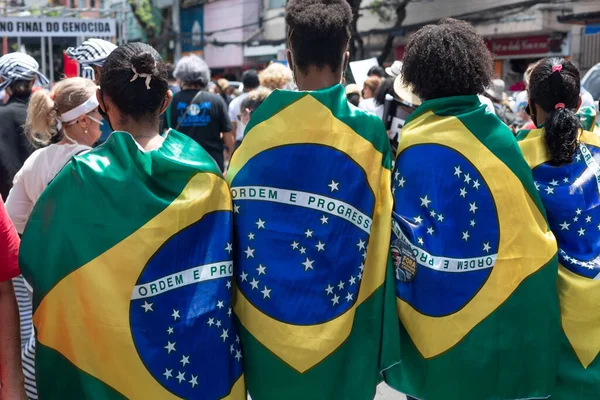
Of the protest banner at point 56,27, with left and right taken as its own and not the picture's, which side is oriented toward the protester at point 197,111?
front

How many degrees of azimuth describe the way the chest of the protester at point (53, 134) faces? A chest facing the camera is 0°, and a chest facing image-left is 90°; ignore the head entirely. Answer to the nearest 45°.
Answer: approximately 225°

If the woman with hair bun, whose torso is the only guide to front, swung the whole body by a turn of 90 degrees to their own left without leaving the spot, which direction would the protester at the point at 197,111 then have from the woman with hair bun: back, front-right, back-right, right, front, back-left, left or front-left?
right

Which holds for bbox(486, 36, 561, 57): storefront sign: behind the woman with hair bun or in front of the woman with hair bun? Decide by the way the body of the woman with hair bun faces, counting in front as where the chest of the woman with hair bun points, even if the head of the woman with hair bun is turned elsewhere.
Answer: in front

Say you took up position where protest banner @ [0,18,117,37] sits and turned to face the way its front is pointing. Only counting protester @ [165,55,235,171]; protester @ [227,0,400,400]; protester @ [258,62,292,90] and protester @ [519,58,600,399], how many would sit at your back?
0

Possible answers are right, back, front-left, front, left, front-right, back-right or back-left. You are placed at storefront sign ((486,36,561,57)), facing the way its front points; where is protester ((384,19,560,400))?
front

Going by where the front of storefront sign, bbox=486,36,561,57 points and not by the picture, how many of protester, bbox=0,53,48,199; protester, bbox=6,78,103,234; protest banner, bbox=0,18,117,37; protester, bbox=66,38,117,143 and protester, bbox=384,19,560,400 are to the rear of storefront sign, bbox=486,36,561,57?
0

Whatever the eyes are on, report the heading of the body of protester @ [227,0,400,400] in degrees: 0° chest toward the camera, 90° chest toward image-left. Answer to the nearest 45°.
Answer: approximately 180°

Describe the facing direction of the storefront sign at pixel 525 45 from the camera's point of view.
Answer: facing the viewer

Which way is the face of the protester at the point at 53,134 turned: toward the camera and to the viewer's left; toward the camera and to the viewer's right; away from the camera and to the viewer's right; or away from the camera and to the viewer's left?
away from the camera and to the viewer's right

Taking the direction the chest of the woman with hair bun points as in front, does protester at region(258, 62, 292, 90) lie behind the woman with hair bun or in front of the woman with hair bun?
in front

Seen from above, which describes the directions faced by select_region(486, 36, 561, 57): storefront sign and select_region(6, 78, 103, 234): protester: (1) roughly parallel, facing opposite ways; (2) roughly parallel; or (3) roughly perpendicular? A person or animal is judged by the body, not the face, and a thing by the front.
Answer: roughly parallel, facing opposite ways

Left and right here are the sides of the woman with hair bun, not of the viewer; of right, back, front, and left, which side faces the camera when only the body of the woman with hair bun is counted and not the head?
back

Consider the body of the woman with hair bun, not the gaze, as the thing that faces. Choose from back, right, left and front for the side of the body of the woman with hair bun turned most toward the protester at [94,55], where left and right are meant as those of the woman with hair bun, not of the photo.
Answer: front

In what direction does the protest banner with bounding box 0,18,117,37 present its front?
toward the camera

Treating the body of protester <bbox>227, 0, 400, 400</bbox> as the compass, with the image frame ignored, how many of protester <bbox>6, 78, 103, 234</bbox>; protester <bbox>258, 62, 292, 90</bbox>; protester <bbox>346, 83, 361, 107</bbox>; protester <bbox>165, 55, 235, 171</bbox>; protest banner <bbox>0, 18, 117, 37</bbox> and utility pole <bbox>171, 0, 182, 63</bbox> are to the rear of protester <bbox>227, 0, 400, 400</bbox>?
0
